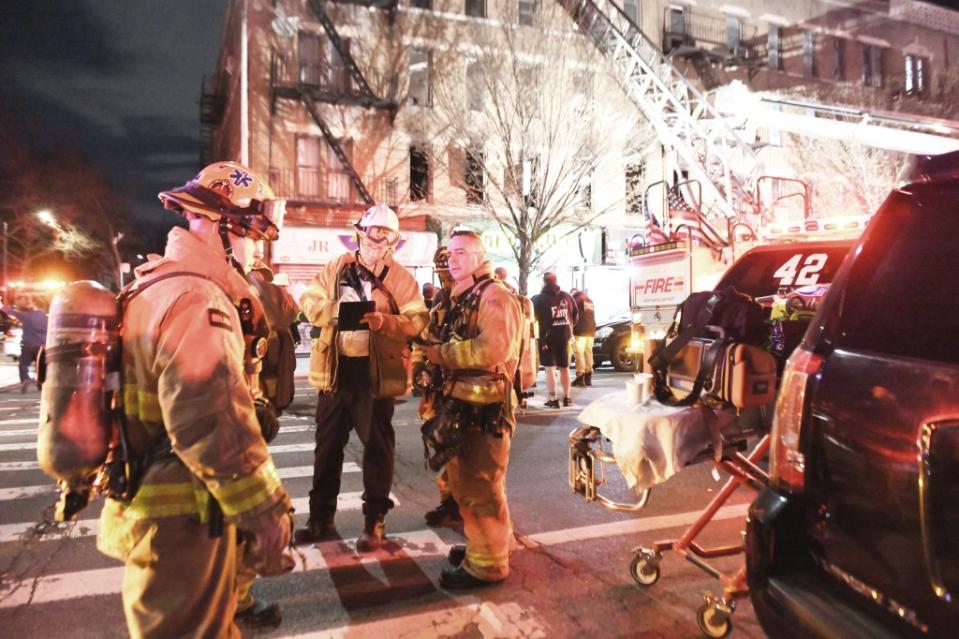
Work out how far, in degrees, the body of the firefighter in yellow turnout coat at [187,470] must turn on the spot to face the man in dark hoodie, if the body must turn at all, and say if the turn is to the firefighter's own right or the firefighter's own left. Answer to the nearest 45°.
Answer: approximately 45° to the firefighter's own left

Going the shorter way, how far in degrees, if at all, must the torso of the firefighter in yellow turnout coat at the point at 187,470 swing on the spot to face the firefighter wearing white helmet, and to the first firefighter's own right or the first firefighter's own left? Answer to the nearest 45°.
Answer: approximately 45° to the first firefighter's own left

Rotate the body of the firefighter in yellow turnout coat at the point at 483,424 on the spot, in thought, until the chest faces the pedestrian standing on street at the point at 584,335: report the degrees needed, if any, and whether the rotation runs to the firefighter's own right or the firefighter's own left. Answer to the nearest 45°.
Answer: approximately 90° to the firefighter's own right

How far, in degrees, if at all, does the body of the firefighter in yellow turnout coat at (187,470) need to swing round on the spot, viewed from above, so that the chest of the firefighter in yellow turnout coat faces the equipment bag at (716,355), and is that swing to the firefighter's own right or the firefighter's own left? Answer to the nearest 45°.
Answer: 0° — they already face it

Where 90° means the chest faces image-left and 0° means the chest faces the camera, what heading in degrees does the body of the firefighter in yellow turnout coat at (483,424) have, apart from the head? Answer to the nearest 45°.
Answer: approximately 90°

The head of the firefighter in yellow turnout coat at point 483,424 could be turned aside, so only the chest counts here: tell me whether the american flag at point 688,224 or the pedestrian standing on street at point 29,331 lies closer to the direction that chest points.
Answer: the pedestrian standing on street

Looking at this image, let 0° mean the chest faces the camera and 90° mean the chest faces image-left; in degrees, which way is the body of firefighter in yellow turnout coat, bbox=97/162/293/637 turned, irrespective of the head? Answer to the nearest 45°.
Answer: approximately 270°

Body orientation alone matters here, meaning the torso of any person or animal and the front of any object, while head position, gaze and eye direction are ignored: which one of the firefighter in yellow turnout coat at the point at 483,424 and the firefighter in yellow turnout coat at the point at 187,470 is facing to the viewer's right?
the firefighter in yellow turnout coat at the point at 187,470

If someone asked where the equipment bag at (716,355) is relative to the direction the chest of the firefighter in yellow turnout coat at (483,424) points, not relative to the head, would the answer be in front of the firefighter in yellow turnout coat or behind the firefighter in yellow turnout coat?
behind

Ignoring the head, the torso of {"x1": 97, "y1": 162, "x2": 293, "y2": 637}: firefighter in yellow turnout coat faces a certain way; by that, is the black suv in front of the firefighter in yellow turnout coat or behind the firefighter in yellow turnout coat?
in front

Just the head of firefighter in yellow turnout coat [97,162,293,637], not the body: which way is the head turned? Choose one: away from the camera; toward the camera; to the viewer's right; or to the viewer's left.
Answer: to the viewer's right

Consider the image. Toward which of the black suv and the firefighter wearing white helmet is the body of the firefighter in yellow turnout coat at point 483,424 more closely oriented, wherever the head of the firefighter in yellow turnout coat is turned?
the firefighter wearing white helmet
